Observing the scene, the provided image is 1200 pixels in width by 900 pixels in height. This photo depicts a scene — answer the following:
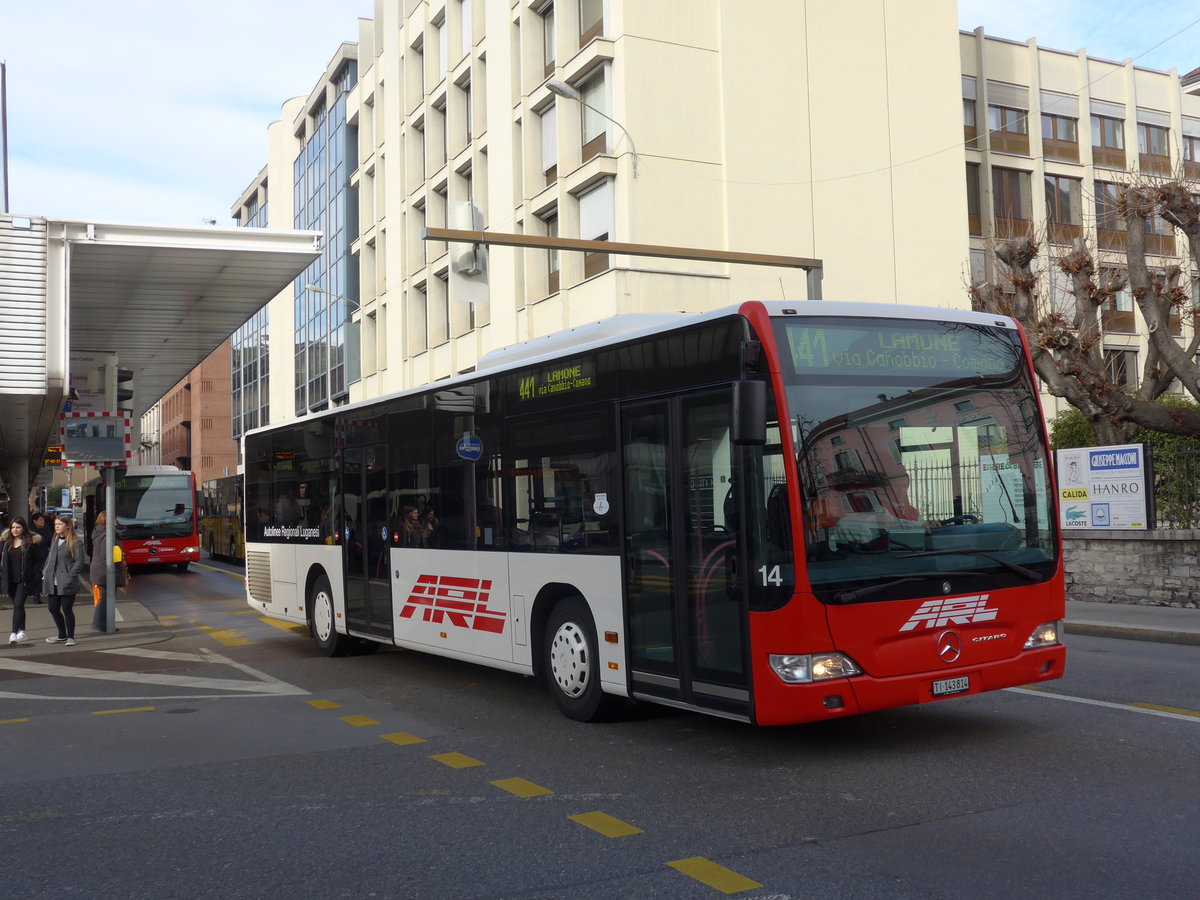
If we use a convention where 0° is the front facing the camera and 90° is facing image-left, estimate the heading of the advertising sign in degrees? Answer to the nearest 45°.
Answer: approximately 0°

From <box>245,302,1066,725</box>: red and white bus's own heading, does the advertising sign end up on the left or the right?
on its left

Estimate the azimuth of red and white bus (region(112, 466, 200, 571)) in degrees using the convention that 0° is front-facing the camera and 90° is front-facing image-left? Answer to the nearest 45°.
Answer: approximately 0°

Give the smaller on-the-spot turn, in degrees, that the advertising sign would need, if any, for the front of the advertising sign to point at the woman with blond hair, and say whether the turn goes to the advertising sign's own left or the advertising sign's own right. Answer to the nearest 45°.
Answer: approximately 45° to the advertising sign's own right

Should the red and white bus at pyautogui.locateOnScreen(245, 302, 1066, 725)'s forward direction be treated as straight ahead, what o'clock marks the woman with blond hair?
The woman with blond hair is roughly at 6 o'clock from the red and white bus.

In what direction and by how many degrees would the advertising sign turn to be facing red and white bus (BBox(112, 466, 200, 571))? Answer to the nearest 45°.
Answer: approximately 90° to its right

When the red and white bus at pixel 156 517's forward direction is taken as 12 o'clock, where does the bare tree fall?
The bare tree is roughly at 11 o'clock from the red and white bus.

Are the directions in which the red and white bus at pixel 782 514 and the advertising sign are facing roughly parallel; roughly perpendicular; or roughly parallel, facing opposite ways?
roughly perpendicular
